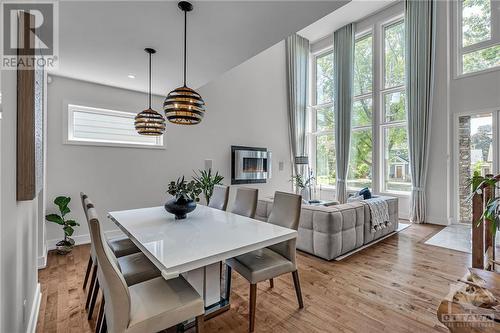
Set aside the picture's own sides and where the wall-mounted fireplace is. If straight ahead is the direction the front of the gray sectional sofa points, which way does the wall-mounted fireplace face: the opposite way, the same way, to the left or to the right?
the opposite way

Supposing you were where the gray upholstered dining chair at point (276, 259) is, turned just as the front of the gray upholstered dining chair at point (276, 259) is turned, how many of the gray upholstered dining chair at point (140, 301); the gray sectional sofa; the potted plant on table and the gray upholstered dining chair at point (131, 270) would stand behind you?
1

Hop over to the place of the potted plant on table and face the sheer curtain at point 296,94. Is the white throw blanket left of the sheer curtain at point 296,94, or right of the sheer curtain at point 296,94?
right

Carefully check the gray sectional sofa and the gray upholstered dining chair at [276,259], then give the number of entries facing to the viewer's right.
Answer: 0

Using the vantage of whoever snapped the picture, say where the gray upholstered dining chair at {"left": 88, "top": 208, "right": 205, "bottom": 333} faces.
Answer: facing away from the viewer and to the right of the viewer

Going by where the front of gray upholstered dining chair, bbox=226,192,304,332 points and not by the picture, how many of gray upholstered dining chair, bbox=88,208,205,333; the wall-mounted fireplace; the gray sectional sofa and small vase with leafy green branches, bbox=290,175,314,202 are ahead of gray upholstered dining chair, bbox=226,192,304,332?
1

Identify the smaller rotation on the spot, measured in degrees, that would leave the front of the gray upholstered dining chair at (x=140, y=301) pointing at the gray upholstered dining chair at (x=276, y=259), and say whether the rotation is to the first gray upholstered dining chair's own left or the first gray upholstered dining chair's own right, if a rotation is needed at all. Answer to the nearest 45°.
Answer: approximately 45° to the first gray upholstered dining chair's own right

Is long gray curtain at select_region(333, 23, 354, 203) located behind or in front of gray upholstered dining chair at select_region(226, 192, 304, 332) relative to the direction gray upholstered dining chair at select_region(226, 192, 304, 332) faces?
behind

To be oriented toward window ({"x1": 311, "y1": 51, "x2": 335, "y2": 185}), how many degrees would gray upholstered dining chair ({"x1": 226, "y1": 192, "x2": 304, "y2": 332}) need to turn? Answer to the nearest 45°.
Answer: approximately 135° to its right

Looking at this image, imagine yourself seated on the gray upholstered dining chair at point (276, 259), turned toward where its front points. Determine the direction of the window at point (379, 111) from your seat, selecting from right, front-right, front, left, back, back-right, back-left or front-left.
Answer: back

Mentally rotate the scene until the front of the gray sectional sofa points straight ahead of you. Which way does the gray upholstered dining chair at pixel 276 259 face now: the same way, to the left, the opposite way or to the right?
to the left

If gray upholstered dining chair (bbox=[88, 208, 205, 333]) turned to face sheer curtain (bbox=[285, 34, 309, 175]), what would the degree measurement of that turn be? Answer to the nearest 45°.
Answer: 0° — it already faces it

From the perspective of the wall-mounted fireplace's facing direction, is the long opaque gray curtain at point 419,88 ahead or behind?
ahead

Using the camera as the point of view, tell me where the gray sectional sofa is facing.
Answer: facing away from the viewer and to the left of the viewer

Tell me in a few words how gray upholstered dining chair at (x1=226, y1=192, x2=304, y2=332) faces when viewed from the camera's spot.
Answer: facing the viewer and to the left of the viewer

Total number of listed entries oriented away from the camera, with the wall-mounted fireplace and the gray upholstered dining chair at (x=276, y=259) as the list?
0

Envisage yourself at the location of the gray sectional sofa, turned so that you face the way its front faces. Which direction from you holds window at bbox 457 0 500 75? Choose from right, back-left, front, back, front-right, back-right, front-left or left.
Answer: right

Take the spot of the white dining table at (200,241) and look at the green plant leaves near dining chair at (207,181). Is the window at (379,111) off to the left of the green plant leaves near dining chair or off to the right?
right

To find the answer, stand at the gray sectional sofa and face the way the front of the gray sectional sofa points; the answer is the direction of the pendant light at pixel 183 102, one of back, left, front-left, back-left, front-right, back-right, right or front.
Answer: left
